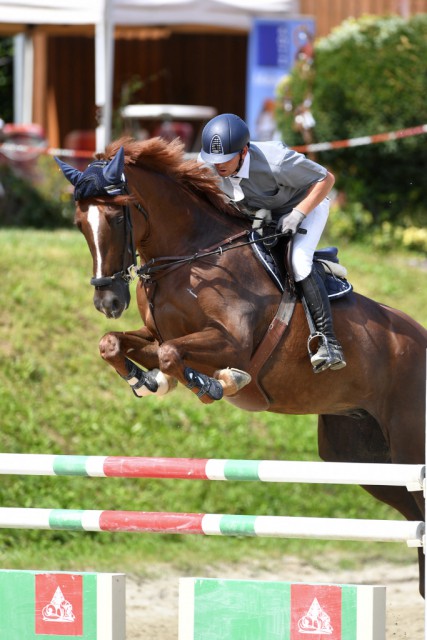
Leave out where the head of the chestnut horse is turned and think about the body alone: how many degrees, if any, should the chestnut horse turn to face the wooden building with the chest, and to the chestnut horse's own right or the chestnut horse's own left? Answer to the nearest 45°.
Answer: approximately 135° to the chestnut horse's own right

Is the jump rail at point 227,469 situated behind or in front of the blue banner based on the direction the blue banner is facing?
in front

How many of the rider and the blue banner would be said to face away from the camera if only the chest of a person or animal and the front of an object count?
0

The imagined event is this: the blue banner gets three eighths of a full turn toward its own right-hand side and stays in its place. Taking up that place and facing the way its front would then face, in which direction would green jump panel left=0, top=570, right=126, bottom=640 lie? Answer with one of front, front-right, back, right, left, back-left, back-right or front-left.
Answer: back-left

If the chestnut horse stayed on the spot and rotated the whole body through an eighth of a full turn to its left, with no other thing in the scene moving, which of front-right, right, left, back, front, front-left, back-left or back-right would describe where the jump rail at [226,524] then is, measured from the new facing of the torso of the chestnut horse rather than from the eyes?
front

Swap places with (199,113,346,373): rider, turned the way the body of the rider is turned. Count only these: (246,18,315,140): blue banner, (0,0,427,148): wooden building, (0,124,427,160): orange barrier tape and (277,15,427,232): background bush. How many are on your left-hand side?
0

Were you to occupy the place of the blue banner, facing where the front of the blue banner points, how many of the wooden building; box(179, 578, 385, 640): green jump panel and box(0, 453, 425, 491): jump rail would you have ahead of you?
2

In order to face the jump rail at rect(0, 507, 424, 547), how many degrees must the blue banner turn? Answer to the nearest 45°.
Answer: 0° — it already faces it

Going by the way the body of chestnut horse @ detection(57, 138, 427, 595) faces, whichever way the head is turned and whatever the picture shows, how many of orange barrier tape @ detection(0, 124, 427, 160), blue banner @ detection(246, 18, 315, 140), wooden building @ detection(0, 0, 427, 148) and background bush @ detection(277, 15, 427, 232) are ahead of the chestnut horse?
0

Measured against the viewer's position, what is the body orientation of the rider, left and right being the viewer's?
facing the viewer and to the left of the viewer

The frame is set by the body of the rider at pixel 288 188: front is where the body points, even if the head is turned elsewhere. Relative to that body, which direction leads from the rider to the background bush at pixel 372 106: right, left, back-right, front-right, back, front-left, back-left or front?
back-right

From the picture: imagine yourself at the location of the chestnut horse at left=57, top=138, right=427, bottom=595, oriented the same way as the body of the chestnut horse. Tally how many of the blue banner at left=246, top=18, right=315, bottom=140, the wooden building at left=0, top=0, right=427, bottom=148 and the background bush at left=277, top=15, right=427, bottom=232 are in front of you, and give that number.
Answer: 0

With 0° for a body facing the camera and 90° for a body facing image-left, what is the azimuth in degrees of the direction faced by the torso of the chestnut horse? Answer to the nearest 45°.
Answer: approximately 45°

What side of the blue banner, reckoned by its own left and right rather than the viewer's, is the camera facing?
front

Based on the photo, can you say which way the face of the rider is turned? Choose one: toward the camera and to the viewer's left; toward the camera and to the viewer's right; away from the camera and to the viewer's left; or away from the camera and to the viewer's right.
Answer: toward the camera and to the viewer's left

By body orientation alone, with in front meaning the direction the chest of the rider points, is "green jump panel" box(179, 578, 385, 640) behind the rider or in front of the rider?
in front
